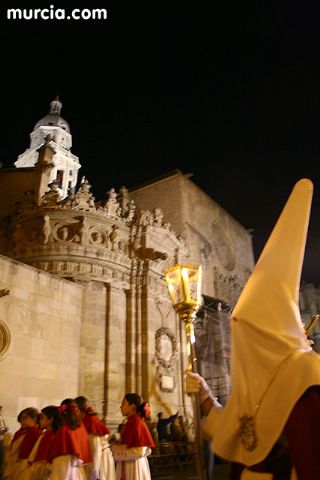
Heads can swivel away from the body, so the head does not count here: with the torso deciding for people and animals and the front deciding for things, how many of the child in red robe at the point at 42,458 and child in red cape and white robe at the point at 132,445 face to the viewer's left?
2

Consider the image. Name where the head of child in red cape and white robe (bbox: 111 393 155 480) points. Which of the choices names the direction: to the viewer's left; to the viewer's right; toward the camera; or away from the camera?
to the viewer's left

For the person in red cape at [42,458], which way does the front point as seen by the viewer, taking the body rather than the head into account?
to the viewer's left

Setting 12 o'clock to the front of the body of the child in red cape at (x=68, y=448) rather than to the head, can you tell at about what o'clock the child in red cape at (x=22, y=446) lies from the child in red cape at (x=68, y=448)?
the child in red cape at (x=22, y=446) is roughly at 12 o'clock from the child in red cape at (x=68, y=448).

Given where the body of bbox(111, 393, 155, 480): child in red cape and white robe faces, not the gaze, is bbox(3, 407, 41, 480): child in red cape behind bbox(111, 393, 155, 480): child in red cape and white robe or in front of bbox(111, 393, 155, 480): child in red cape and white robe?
in front

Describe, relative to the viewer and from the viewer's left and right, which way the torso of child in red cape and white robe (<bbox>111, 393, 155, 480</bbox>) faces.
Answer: facing to the left of the viewer

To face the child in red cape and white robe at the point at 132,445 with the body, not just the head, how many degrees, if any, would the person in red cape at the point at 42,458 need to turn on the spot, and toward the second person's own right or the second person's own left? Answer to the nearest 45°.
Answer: approximately 180°

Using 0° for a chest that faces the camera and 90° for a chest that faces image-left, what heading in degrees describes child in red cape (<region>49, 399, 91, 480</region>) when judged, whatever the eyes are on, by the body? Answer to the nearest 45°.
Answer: approximately 135°
